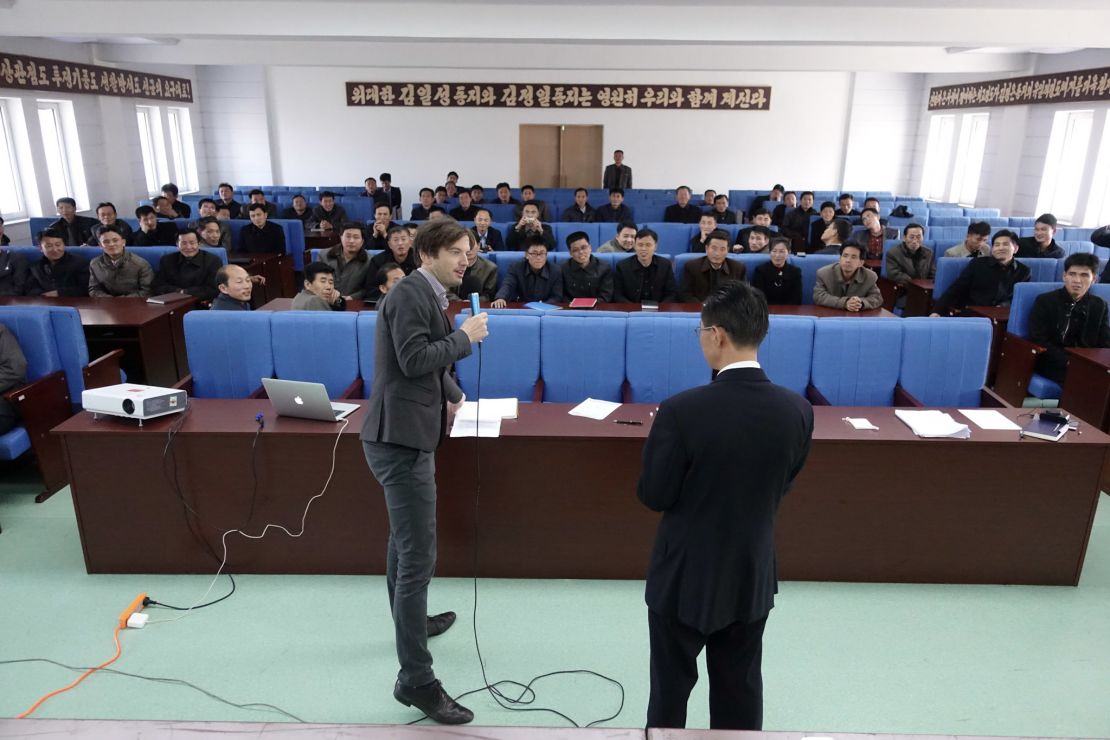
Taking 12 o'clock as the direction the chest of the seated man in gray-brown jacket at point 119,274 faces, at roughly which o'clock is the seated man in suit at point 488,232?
the seated man in suit at point 488,232 is roughly at 9 o'clock from the seated man in gray-brown jacket at point 119,274.

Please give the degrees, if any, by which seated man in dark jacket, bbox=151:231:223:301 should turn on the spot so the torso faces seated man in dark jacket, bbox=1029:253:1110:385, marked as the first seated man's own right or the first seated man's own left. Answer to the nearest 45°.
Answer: approximately 45° to the first seated man's own left

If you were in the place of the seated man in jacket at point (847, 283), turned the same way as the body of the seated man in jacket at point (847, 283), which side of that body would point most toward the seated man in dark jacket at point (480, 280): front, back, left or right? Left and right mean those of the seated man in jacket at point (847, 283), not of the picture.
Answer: right

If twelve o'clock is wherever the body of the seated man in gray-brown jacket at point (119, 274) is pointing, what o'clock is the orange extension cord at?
The orange extension cord is roughly at 12 o'clock from the seated man in gray-brown jacket.
